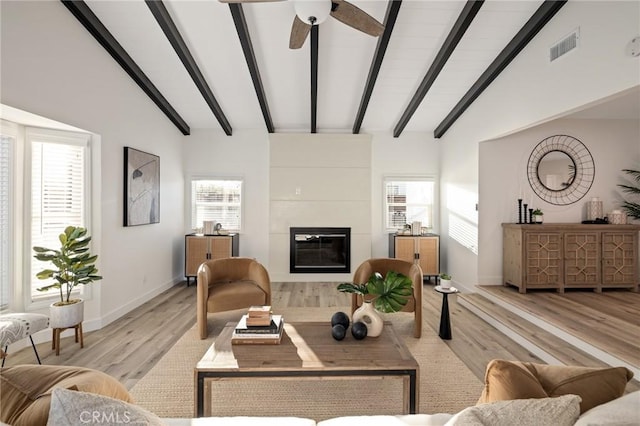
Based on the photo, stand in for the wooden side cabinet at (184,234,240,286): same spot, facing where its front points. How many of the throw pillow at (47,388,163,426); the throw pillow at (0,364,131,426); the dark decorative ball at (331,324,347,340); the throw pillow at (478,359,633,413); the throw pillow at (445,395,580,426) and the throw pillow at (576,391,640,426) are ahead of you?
6

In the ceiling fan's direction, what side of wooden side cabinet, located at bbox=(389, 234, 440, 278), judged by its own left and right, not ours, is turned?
front

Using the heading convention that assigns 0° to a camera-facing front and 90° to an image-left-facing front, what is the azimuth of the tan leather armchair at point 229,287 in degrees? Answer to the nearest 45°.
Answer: approximately 315°

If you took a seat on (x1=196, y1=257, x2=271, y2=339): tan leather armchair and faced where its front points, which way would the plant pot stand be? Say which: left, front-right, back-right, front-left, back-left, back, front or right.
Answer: back-right

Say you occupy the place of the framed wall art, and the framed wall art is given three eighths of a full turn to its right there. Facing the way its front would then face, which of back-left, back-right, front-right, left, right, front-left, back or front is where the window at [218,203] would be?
back-right

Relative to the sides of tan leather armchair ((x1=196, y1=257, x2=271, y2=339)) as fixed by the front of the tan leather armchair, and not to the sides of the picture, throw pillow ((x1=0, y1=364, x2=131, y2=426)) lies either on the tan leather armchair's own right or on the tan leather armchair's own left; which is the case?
on the tan leather armchair's own right

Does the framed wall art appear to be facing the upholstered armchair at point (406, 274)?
yes

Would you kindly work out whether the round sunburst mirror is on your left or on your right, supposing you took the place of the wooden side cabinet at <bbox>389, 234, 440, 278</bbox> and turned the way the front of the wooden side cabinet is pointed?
on your left

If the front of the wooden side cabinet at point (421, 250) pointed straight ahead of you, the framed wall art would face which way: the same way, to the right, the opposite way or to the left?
to the left

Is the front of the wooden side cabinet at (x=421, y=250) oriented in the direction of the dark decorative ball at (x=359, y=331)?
yes

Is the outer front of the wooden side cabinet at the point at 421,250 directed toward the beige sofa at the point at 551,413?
yes

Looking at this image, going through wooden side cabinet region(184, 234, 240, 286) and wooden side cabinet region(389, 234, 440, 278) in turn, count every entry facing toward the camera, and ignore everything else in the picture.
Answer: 2

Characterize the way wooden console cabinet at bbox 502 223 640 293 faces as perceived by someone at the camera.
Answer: facing the viewer and to the right of the viewer
